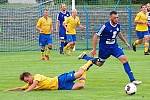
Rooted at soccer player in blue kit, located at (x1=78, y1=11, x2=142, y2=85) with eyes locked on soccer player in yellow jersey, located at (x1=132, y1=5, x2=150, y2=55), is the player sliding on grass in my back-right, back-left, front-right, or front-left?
back-left

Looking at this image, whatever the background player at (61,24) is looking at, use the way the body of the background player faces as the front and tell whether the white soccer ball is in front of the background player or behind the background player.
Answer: in front

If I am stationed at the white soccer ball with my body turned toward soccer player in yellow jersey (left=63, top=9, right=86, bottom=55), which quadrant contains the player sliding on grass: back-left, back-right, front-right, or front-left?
front-left

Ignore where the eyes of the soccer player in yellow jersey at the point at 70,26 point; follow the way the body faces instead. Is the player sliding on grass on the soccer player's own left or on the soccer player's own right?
on the soccer player's own right

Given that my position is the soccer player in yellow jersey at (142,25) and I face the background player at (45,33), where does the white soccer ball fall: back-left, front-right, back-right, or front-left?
front-left

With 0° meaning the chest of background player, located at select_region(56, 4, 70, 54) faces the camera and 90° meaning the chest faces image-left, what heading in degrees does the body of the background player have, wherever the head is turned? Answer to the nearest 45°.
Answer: approximately 315°

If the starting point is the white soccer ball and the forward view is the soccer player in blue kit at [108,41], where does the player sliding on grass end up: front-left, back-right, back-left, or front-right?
front-left

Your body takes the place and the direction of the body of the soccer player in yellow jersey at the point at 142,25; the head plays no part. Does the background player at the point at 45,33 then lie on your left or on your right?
on your right

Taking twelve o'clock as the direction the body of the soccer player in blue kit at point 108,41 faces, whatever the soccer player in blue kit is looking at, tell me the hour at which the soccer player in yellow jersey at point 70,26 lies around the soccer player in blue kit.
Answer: The soccer player in yellow jersey is roughly at 7 o'clock from the soccer player in blue kit.
